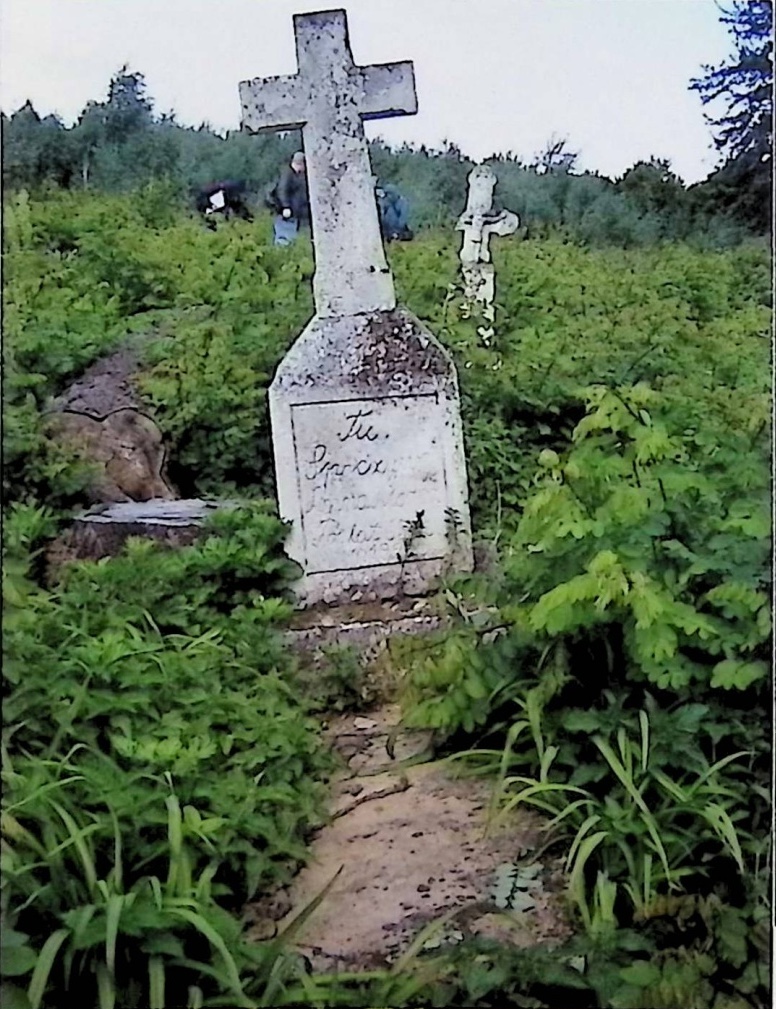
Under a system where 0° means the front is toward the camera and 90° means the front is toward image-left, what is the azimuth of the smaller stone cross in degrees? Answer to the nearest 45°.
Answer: approximately 0°

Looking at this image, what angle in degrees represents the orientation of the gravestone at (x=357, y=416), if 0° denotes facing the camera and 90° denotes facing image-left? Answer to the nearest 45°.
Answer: approximately 0°

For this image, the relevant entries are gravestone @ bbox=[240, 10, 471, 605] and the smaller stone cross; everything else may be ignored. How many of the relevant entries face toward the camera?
2
